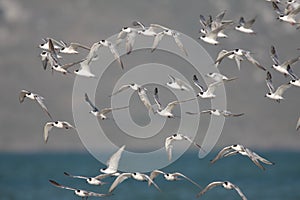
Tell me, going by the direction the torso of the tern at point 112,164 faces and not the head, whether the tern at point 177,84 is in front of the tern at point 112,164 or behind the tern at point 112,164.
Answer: behind

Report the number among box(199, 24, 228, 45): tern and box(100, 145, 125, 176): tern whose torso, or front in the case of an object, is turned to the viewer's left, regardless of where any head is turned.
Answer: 2

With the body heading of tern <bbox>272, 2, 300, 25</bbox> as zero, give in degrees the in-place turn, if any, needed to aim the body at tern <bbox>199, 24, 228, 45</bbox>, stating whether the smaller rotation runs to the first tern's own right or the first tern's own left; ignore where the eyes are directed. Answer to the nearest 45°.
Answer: approximately 45° to the first tern's own right

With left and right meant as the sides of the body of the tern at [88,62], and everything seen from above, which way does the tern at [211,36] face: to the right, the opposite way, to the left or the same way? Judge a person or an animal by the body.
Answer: the same way

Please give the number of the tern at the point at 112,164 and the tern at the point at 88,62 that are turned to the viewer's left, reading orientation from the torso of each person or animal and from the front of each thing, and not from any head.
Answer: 2

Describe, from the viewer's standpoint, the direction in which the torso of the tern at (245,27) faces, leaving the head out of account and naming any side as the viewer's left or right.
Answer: facing to the left of the viewer

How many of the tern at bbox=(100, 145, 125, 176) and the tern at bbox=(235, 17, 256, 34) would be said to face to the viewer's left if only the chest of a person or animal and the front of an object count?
2

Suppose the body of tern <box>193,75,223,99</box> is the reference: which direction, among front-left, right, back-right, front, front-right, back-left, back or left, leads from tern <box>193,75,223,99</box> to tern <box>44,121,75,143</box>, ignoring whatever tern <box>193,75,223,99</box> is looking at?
front-right

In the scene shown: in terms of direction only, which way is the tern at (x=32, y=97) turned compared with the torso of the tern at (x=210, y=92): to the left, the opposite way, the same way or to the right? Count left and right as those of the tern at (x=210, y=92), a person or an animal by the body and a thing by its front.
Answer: the same way

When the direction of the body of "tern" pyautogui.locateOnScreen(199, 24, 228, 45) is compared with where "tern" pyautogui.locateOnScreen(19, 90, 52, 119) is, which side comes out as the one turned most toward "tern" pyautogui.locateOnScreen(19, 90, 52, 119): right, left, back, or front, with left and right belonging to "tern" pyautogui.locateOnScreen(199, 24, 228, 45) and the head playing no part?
front

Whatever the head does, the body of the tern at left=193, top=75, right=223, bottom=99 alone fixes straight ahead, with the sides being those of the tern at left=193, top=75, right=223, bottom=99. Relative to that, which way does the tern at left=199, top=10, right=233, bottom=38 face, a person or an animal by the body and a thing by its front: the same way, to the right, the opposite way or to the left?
the same way

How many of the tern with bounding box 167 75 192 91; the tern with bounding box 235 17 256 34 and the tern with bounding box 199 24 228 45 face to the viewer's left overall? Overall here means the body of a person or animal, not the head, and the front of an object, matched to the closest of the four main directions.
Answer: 3

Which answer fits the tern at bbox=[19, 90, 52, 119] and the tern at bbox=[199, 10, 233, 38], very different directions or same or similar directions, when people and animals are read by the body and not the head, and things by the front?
same or similar directions
